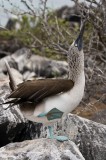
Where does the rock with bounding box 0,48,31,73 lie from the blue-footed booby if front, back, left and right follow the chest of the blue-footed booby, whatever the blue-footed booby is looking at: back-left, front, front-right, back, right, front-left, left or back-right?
left

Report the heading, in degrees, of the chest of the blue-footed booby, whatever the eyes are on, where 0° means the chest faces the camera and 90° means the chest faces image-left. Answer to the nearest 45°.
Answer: approximately 270°
